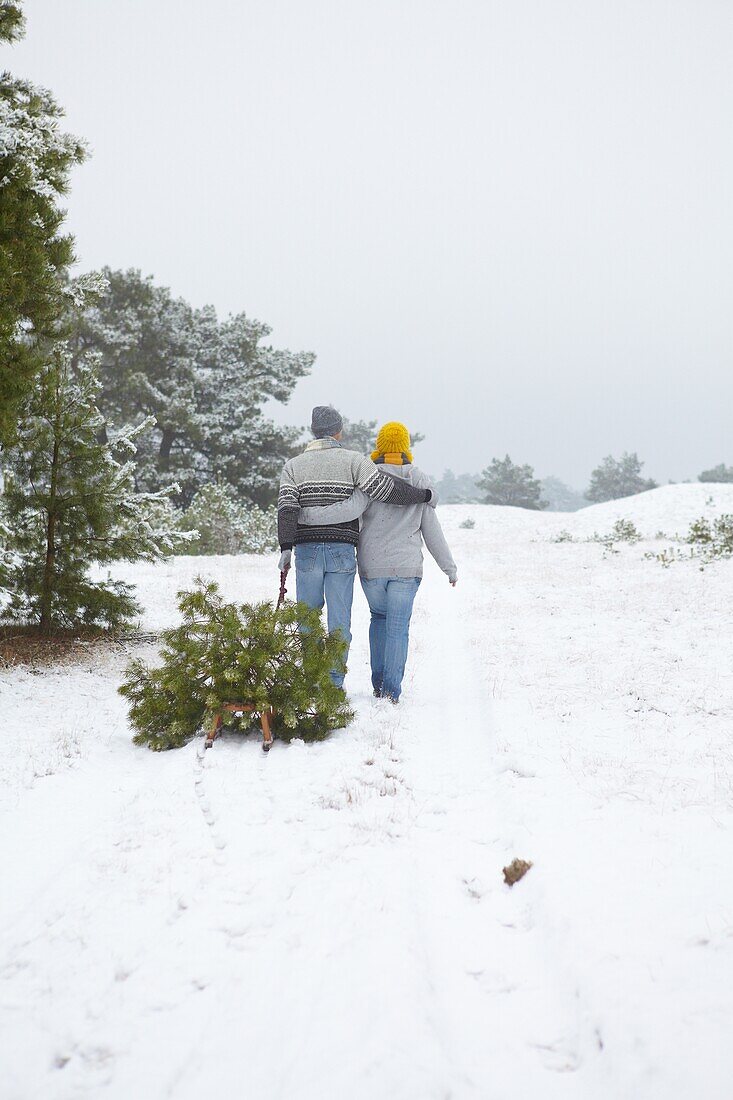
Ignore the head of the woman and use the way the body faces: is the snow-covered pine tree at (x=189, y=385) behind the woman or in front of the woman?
in front

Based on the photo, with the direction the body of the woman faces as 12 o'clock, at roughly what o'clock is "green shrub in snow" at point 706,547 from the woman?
The green shrub in snow is roughly at 1 o'clock from the woman.

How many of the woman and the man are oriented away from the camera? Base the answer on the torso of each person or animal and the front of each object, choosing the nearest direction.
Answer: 2

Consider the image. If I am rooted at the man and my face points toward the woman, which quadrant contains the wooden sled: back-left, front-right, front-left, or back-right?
back-right

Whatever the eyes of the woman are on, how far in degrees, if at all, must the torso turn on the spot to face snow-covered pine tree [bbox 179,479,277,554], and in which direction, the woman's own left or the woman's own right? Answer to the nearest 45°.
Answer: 0° — they already face it

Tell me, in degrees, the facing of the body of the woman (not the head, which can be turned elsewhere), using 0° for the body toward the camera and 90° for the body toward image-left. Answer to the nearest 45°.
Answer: approximately 180°

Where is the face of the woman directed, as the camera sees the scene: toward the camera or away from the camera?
away from the camera

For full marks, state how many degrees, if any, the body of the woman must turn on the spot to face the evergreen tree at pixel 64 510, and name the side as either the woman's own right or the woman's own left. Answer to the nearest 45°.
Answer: approximately 45° to the woman's own left

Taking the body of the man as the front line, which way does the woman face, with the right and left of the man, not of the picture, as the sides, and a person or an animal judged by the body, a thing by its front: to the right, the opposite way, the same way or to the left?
the same way

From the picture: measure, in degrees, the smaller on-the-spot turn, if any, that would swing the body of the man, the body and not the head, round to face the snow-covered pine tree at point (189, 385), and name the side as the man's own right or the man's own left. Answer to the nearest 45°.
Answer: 0° — they already face it

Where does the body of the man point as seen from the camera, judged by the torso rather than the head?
away from the camera
